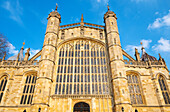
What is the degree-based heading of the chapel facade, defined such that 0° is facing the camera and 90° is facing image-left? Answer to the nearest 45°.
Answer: approximately 0°
